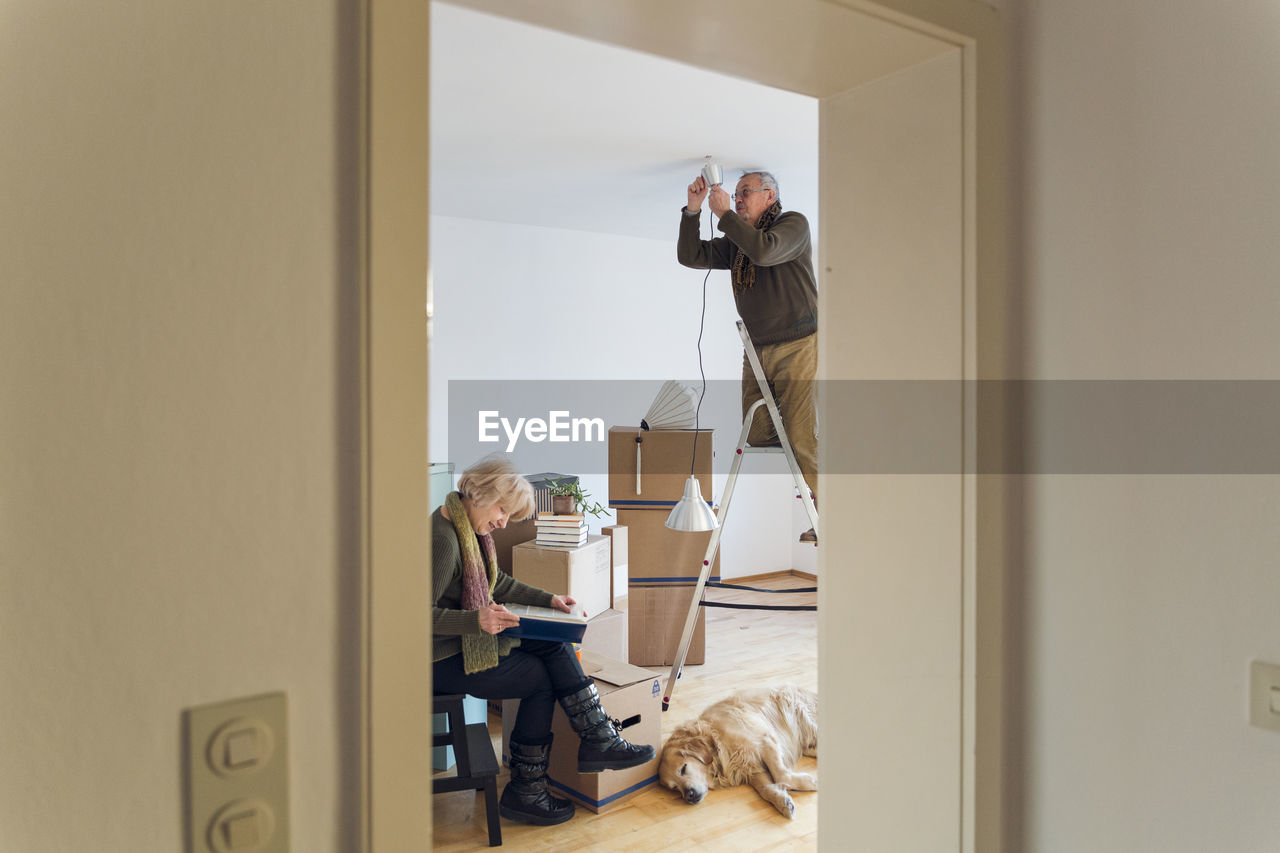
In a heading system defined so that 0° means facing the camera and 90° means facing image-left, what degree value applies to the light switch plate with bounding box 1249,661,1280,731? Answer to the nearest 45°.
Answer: approximately 0°

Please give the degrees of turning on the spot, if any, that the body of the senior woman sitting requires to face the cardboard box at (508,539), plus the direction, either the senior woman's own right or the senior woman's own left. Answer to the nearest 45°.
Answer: approximately 90° to the senior woman's own left

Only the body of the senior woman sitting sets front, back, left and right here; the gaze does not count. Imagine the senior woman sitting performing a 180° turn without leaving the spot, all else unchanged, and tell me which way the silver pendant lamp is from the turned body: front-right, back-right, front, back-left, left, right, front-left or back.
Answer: back-right

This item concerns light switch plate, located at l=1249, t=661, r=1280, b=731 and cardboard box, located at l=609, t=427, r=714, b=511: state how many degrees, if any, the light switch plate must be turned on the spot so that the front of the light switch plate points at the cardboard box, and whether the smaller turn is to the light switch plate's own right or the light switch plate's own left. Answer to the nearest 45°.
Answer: approximately 135° to the light switch plate's own right

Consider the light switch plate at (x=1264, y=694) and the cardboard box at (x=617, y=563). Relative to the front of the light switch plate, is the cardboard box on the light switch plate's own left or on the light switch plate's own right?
on the light switch plate's own right

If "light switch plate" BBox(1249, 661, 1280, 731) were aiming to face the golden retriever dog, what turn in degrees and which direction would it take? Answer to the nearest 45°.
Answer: approximately 135° to its right

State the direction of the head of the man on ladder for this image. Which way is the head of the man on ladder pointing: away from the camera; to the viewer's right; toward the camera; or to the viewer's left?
to the viewer's left

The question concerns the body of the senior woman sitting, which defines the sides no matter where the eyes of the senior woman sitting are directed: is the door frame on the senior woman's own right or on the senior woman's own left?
on the senior woman's own right

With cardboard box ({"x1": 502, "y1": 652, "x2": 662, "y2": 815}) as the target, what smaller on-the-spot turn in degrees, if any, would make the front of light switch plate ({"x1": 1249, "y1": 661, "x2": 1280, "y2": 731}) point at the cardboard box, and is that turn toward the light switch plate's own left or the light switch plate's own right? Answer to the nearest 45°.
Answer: approximately 135° to the light switch plate's own right

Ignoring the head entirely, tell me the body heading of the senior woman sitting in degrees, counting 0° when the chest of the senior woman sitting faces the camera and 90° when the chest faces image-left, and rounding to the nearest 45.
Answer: approximately 270°

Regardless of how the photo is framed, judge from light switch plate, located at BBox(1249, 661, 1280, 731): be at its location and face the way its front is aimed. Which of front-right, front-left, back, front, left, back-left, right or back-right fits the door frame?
front-right

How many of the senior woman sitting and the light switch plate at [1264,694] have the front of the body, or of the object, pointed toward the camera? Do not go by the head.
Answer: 1

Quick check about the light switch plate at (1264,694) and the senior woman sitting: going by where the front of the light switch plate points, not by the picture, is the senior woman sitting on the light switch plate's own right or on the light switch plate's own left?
on the light switch plate's own right
